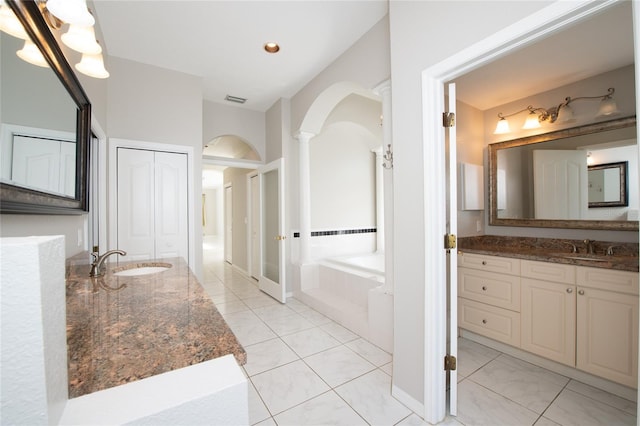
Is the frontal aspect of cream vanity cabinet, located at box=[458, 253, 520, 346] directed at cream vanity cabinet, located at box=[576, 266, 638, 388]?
no

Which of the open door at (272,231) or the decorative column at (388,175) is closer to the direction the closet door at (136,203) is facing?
the decorative column

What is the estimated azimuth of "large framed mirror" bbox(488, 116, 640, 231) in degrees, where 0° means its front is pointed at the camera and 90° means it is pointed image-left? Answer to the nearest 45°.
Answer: approximately 45°

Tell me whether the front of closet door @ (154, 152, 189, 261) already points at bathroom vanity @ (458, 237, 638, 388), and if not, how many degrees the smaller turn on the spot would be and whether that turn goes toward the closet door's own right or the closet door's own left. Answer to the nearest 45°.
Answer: approximately 45° to the closet door's own left

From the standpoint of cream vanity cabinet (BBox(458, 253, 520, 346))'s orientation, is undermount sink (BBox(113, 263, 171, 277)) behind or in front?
in front

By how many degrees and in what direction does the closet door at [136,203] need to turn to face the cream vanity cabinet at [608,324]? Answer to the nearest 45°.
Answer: approximately 45° to its left

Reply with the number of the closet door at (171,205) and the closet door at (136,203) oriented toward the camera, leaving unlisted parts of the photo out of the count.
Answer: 2

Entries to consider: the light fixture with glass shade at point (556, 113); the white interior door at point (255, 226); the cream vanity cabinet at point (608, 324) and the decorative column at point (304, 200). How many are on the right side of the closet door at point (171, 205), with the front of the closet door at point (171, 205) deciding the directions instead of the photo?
0

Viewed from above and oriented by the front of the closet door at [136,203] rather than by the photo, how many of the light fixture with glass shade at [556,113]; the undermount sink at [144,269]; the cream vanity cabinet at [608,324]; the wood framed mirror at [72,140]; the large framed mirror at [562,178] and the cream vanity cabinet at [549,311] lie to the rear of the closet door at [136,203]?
0

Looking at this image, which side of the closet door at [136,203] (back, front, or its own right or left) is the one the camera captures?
front

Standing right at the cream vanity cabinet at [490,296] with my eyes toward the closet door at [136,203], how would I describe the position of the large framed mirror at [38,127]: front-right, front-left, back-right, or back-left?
front-left
